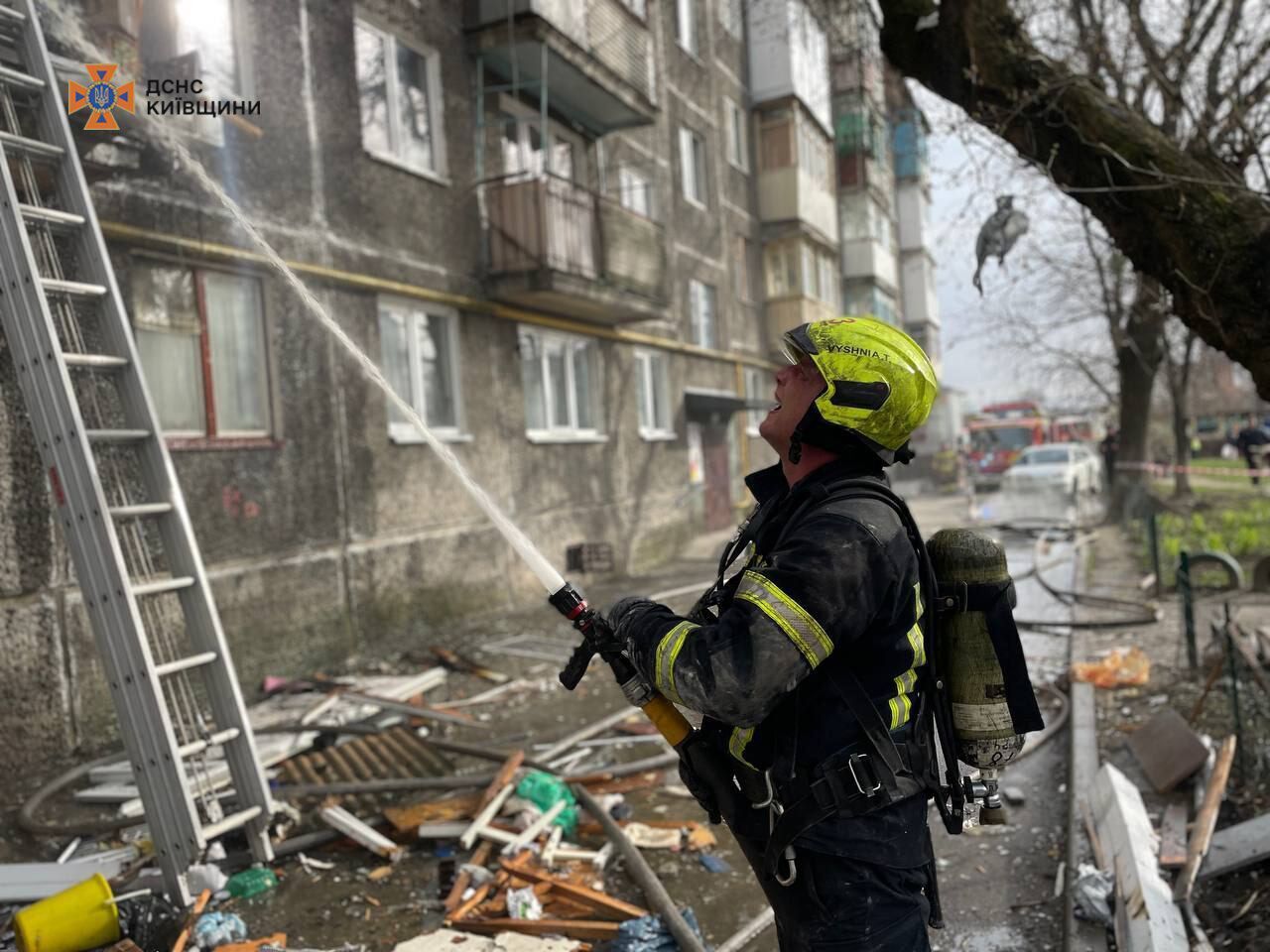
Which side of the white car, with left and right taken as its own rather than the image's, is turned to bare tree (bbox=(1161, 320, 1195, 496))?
left

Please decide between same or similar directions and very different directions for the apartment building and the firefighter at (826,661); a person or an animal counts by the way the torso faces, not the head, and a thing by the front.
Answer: very different directions

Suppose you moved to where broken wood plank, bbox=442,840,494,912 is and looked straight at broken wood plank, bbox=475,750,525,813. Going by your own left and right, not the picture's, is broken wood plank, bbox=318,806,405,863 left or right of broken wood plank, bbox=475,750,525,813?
left

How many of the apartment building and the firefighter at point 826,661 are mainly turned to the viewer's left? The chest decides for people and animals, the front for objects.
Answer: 1

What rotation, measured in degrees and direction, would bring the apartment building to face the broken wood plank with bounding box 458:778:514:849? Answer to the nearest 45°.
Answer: approximately 45° to its right

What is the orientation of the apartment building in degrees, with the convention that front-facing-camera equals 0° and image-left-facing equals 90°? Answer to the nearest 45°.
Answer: approximately 315°

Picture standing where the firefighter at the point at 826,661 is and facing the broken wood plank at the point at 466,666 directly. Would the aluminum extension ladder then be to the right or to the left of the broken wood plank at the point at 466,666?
left

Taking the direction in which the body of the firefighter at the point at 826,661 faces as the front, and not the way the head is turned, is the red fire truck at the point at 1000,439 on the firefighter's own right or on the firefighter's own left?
on the firefighter's own right

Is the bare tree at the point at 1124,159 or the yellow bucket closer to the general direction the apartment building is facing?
the bare tree

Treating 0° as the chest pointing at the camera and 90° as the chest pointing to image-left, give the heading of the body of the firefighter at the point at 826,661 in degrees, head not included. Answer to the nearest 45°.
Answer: approximately 90°

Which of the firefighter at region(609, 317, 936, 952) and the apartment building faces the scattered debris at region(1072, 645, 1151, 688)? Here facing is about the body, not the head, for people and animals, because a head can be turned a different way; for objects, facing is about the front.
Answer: the apartment building

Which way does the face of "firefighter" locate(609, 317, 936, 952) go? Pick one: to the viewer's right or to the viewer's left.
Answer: to the viewer's left

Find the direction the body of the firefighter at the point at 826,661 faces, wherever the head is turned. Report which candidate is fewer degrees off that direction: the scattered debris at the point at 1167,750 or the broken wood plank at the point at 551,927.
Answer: the broken wood plank
